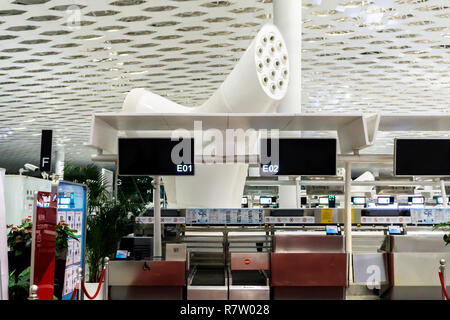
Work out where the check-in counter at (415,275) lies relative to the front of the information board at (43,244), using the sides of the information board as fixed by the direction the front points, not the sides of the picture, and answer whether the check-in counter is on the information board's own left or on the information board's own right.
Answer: on the information board's own left

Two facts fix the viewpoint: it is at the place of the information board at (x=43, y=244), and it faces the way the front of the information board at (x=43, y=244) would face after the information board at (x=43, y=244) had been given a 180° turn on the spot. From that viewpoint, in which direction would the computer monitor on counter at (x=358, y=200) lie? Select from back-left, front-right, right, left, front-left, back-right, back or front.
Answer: right

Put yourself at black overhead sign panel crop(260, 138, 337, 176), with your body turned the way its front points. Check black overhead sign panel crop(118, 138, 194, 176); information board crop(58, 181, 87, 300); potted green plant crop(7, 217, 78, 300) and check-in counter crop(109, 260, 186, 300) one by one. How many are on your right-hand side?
4

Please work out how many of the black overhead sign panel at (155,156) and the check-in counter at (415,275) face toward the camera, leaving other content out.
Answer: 2

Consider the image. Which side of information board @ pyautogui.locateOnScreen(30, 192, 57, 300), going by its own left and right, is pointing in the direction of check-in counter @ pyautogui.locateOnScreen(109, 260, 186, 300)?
left

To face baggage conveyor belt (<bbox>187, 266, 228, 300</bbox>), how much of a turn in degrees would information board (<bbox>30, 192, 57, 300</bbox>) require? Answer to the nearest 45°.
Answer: approximately 90° to its left

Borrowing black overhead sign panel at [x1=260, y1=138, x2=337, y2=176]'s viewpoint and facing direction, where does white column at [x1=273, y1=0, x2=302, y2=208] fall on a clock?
The white column is roughly at 6 o'clock from the black overhead sign panel.

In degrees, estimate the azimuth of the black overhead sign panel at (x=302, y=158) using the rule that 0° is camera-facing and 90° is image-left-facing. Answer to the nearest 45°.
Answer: approximately 0°

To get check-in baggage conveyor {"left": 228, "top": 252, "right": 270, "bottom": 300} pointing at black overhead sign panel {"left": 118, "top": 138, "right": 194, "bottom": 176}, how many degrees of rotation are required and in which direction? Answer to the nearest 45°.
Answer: approximately 45° to its right

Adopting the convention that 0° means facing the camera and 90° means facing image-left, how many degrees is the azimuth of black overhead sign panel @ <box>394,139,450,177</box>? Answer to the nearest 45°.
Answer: approximately 0°

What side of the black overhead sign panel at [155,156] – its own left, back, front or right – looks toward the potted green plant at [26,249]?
right
